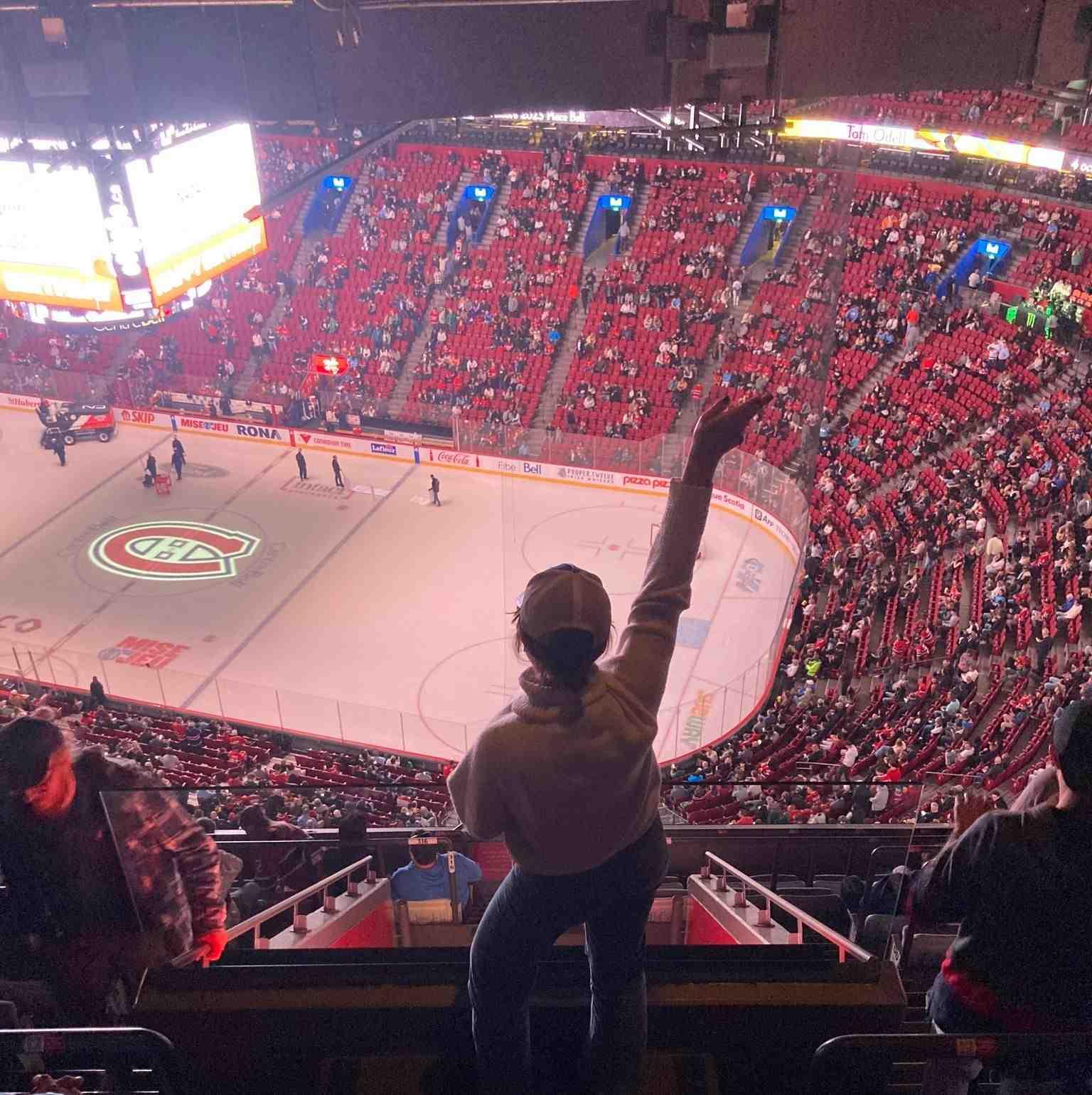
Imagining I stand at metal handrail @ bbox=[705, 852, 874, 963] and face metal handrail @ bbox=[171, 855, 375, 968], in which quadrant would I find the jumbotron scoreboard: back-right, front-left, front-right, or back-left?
front-right

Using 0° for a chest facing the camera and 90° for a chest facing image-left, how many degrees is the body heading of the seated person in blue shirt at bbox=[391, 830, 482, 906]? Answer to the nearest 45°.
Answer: approximately 180°

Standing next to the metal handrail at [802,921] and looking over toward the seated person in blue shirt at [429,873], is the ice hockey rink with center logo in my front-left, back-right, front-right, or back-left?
front-right

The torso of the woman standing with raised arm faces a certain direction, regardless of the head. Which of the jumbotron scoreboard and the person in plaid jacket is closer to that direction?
the jumbotron scoreboard

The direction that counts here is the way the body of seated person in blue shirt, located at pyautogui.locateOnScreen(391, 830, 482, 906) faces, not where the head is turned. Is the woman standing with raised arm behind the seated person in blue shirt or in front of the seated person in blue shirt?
behind

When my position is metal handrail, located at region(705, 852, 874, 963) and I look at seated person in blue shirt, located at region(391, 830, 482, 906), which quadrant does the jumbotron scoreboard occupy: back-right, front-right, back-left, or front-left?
front-right

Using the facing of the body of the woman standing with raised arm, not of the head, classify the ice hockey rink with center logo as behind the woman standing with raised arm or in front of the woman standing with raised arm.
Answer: in front

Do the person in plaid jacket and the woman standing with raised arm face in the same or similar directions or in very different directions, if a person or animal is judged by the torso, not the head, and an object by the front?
very different directions

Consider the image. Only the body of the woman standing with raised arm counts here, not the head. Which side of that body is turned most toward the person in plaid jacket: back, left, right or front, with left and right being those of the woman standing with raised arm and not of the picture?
left

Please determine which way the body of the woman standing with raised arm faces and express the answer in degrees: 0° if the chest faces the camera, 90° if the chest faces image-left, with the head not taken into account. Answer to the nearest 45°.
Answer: approximately 180°

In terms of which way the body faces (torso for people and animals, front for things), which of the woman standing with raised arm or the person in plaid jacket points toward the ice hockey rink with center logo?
the woman standing with raised arm
